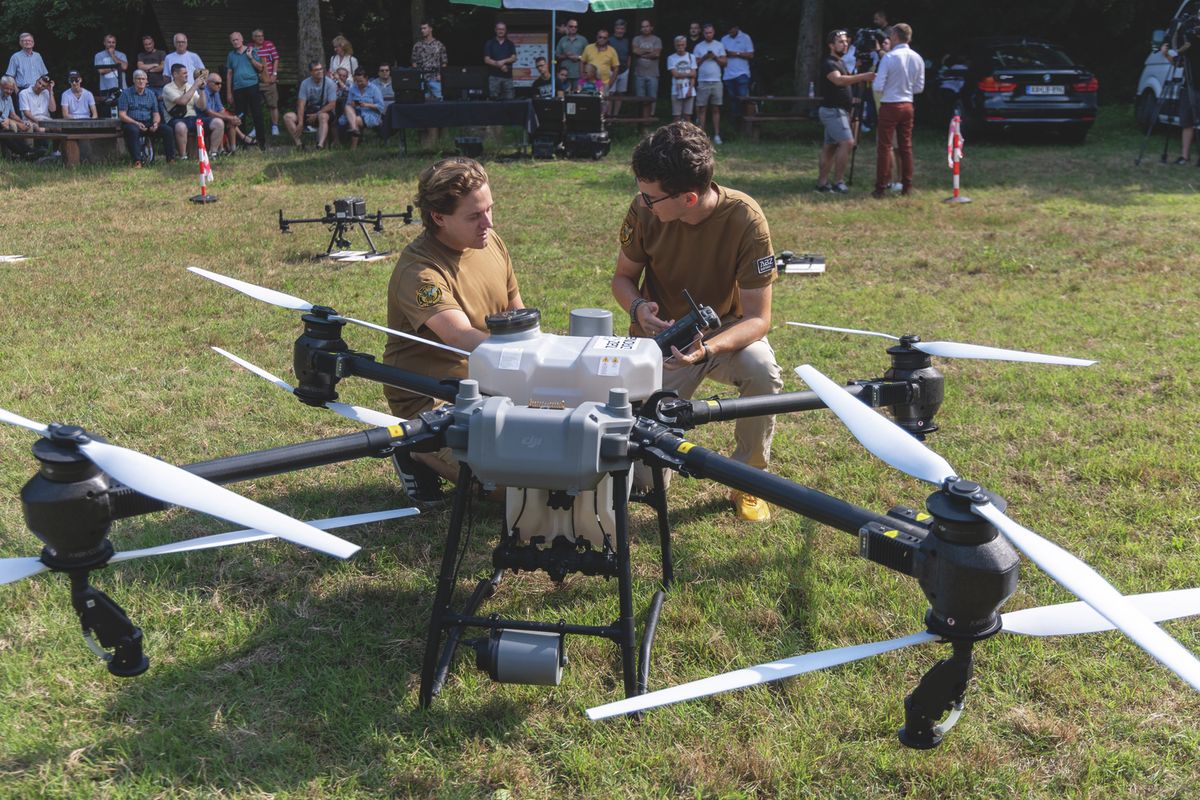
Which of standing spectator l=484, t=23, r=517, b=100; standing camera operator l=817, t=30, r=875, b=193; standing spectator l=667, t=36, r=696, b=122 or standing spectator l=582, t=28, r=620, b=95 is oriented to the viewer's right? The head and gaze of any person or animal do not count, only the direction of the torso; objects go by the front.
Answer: standing camera operator l=817, t=30, r=875, b=193

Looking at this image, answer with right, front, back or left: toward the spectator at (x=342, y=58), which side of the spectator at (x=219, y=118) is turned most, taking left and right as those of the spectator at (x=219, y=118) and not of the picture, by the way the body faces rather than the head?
left

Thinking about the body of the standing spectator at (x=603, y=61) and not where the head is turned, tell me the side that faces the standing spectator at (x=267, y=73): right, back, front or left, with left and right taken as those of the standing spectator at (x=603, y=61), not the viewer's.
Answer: right

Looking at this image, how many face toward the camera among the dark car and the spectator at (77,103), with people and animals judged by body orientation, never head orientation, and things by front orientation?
1

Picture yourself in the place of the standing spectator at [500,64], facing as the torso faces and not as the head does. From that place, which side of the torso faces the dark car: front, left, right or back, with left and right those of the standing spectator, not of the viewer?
left

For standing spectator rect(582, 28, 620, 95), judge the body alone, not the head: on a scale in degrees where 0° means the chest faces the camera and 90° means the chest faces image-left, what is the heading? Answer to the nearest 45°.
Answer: approximately 0°

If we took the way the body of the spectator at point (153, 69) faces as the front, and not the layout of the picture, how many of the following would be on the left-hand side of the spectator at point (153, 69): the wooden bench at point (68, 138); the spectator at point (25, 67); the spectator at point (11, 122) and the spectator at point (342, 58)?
1

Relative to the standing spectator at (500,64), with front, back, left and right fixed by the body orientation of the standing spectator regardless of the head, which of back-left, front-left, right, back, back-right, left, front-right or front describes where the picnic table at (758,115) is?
left

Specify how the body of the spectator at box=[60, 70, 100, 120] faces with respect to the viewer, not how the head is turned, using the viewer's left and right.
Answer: facing the viewer

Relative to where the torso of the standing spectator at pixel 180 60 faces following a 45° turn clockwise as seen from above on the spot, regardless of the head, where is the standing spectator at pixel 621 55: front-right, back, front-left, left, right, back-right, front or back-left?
back-left

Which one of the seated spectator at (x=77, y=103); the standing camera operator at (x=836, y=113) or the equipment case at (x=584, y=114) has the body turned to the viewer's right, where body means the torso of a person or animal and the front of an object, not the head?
the standing camera operator at (x=836, y=113)
